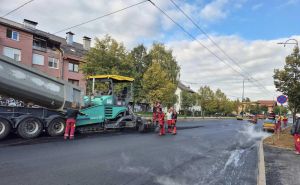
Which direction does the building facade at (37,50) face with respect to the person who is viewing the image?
facing the viewer and to the right of the viewer

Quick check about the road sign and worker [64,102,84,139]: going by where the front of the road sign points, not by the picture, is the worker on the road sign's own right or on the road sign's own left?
on the road sign's own right

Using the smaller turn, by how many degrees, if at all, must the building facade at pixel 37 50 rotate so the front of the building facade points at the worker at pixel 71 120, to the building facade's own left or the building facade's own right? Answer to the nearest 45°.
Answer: approximately 45° to the building facade's own right

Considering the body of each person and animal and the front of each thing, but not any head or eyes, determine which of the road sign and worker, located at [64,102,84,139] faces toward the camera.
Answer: the road sign

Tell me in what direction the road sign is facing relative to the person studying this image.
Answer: facing the viewer

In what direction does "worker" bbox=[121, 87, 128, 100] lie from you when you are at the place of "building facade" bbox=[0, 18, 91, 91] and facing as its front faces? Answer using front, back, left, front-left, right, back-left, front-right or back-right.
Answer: front-right

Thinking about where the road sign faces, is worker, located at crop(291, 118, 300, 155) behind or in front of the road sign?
in front

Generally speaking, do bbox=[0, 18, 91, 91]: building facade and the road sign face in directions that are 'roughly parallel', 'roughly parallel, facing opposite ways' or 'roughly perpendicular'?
roughly perpendicular

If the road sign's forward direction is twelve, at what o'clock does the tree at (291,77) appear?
The tree is roughly at 6 o'clock from the road sign.
